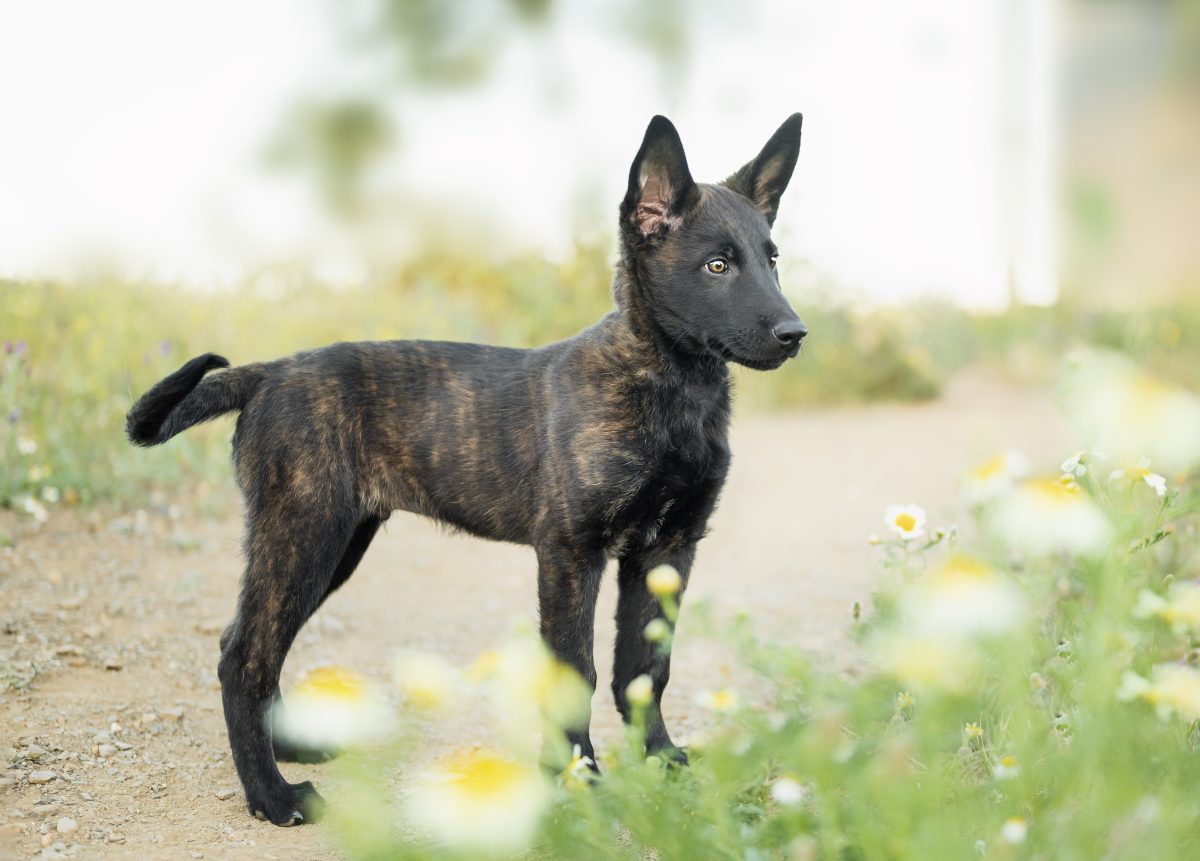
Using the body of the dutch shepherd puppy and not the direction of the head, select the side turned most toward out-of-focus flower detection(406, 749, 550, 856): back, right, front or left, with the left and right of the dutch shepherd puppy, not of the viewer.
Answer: right

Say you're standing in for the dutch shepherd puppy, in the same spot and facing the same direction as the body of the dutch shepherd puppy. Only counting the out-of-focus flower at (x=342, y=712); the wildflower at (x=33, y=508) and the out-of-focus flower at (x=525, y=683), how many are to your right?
2

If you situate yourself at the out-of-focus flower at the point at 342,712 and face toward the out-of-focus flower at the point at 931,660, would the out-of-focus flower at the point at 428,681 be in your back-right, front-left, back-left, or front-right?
front-left

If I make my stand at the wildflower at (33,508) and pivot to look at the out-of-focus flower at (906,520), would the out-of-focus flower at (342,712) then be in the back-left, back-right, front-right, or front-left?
front-right

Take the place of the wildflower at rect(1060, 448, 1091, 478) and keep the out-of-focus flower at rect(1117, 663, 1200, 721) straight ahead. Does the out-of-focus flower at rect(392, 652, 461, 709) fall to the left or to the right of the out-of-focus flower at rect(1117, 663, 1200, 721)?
right

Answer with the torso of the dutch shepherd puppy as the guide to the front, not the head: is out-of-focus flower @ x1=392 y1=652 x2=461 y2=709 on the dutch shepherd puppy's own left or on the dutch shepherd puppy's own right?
on the dutch shepherd puppy's own right

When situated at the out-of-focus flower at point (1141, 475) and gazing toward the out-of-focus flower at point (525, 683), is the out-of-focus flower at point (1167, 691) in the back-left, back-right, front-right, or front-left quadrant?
front-left

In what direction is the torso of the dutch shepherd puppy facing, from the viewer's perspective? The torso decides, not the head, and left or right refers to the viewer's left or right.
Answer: facing to the right of the viewer

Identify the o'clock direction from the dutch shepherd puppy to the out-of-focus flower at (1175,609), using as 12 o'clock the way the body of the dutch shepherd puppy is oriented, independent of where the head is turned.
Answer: The out-of-focus flower is roughly at 2 o'clock from the dutch shepherd puppy.
